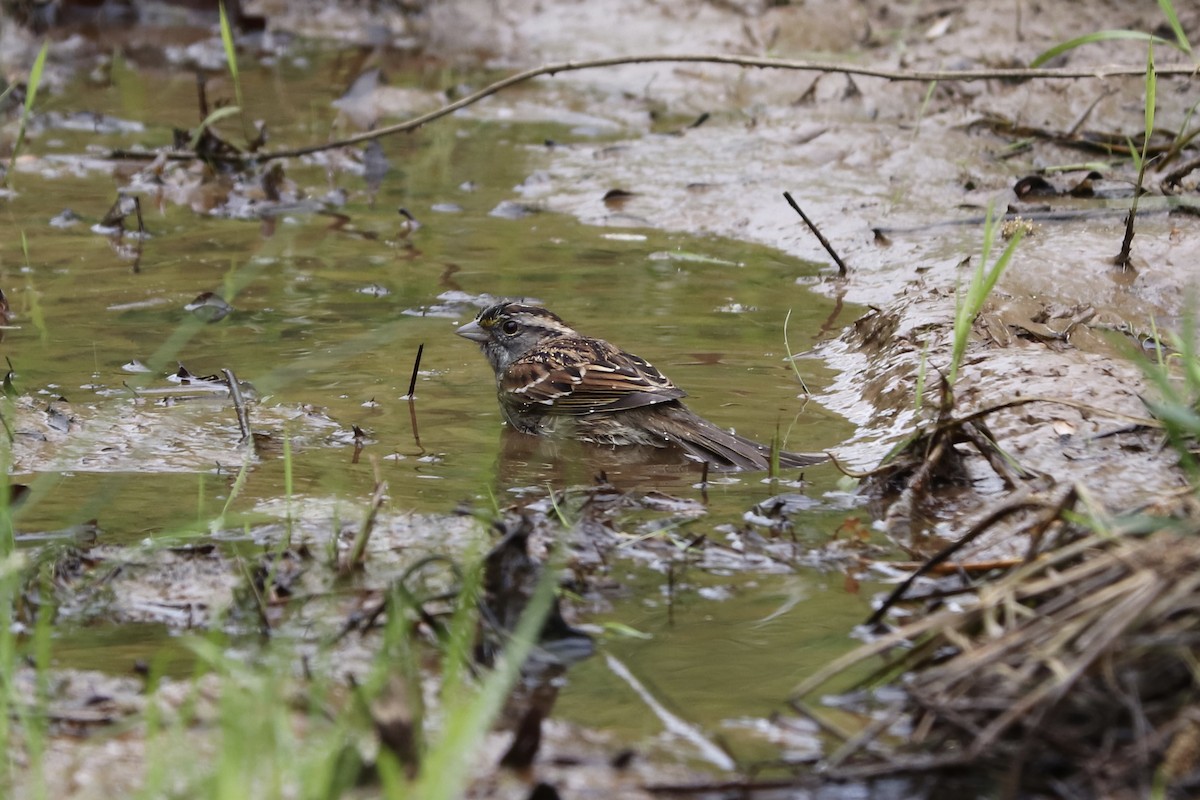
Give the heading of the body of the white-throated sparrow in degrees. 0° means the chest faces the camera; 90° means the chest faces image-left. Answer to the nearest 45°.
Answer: approximately 90°

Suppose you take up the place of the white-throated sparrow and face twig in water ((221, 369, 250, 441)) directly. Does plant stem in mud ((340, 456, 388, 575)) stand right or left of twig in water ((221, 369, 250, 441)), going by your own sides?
left

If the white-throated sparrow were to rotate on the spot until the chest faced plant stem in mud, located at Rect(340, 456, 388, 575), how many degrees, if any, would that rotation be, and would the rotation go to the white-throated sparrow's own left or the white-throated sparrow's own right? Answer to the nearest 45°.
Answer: approximately 90° to the white-throated sparrow's own left

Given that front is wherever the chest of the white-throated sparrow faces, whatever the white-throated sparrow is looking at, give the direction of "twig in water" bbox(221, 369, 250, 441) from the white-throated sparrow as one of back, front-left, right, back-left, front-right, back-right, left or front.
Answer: front-left

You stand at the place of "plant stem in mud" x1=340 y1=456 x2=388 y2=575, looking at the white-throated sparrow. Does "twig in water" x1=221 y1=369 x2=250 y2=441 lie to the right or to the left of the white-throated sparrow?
left
